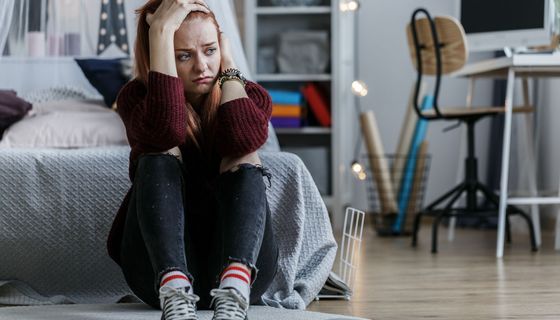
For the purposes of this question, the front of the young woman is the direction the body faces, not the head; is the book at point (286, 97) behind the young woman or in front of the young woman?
behind

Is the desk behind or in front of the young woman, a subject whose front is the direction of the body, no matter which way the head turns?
behind

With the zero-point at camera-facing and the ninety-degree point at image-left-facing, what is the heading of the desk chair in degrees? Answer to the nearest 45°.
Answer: approximately 225°

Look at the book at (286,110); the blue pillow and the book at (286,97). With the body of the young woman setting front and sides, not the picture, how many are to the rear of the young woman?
3

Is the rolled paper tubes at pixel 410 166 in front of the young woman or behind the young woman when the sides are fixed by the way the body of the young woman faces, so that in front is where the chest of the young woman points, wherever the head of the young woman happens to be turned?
behind

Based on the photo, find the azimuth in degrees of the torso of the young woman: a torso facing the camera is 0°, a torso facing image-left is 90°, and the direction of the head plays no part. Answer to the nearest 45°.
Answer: approximately 0°

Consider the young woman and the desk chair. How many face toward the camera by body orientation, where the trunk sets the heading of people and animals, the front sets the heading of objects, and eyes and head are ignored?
1

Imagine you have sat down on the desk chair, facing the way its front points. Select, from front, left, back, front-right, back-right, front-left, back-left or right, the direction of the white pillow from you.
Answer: back

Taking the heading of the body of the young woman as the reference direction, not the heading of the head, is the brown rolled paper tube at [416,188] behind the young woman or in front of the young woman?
behind

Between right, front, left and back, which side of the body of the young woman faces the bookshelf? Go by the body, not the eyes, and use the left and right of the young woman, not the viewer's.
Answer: back
